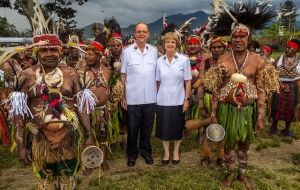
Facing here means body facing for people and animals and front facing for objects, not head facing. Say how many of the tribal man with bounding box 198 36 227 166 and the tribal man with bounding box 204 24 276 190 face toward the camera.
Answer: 2

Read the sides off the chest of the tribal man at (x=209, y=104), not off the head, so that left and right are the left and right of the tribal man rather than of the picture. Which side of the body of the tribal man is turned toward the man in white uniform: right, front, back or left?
right

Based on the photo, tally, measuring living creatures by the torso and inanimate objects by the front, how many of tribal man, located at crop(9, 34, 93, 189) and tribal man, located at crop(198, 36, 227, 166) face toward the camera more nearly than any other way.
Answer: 2

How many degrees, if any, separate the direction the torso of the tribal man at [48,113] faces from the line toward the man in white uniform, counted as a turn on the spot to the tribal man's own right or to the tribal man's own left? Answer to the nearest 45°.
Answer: approximately 135° to the tribal man's own left

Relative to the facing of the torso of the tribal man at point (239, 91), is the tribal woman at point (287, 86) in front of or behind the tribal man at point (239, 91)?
behind

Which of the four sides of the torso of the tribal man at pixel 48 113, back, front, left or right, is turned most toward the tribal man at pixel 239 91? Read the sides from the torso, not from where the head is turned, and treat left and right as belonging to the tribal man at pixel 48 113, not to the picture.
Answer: left

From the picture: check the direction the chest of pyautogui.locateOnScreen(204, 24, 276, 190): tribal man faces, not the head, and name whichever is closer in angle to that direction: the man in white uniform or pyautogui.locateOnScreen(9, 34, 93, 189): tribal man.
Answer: the tribal man

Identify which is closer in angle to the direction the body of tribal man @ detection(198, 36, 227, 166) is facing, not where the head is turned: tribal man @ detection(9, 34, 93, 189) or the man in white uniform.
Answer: the tribal man

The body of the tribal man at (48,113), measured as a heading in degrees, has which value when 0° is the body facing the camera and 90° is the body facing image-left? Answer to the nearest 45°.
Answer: approximately 0°

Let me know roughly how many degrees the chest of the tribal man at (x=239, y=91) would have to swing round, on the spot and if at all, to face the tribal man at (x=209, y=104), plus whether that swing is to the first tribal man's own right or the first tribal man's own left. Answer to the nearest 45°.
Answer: approximately 135° to the first tribal man's own right

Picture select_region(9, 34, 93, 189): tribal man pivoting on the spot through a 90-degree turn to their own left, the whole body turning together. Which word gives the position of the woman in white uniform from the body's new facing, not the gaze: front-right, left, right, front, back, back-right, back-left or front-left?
front-left

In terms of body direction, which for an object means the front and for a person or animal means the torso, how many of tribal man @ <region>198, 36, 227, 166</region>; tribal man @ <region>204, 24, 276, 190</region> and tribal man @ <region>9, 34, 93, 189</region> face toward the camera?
3
